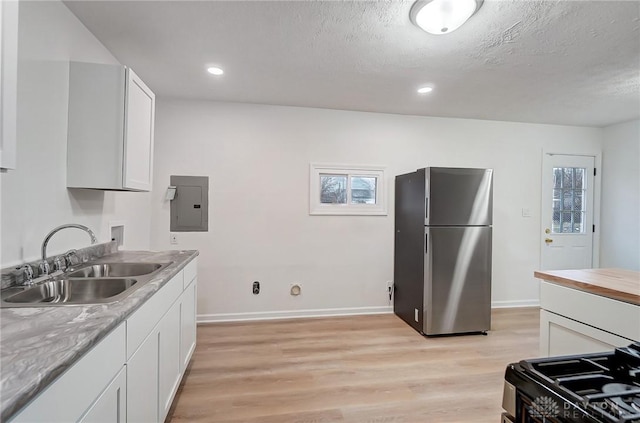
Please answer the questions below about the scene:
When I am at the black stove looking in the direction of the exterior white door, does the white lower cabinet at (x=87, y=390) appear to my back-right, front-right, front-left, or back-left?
back-left

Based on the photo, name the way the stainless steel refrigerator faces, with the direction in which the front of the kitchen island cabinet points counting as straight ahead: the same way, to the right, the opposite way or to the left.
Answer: to the left

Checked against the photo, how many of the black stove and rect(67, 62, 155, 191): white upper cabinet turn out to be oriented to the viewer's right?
1

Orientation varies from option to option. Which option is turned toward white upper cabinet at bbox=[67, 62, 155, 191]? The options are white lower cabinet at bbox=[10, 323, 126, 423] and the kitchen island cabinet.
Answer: the kitchen island cabinet

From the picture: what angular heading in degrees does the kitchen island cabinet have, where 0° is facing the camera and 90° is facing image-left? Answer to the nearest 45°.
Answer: approximately 45°

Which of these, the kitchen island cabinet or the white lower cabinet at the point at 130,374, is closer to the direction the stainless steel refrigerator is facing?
the kitchen island cabinet

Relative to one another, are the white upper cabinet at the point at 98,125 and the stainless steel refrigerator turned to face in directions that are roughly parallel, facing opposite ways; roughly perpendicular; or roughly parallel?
roughly perpendicular

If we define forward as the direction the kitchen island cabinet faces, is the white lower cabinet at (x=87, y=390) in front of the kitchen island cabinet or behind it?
in front

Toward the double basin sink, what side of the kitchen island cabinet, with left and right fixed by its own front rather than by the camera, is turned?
front

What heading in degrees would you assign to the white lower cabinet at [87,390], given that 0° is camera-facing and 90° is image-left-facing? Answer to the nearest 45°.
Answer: approximately 315°

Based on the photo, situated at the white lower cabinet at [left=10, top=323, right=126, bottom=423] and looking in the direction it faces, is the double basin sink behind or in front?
behind

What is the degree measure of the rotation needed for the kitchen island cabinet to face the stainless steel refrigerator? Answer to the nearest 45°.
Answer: approximately 90° to its right

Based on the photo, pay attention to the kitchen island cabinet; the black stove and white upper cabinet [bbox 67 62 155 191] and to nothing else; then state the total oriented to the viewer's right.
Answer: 1

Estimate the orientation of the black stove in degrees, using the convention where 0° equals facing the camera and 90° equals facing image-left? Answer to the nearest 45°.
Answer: approximately 45°

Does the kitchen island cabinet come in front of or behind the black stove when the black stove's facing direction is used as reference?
behind

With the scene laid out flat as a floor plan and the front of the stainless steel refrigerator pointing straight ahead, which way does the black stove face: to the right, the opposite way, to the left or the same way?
to the right

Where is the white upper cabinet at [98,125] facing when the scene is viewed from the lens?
facing to the right of the viewer

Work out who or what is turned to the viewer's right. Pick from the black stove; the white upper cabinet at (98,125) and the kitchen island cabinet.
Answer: the white upper cabinet
